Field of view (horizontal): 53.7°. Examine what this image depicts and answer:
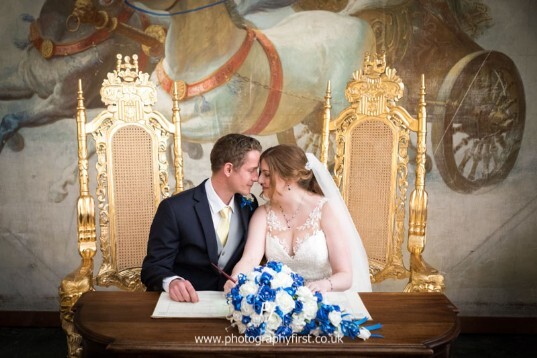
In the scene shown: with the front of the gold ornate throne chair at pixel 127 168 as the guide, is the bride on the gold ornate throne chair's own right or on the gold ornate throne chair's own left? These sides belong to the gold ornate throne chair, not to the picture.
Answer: on the gold ornate throne chair's own left

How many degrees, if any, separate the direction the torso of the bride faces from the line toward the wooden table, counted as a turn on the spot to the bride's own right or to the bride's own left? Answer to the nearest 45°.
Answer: approximately 45° to the bride's own left

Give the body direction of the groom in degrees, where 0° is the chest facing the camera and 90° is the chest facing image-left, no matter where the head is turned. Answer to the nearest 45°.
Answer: approximately 315°

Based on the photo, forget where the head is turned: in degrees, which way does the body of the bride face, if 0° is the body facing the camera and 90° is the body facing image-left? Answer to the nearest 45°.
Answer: approximately 45°

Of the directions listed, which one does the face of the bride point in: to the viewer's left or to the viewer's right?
to the viewer's left

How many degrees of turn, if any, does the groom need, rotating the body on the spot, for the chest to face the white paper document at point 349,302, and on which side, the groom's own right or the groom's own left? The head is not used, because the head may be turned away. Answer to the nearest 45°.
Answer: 0° — they already face it

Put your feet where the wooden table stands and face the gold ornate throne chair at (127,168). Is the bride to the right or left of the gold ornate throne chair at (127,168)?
right
